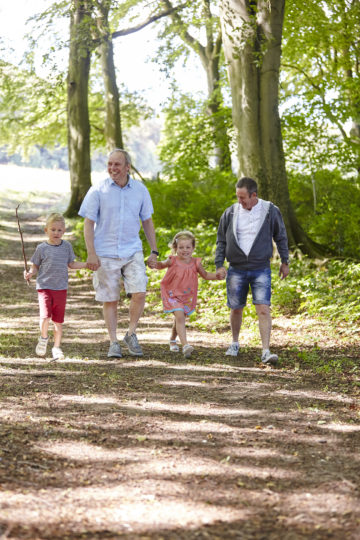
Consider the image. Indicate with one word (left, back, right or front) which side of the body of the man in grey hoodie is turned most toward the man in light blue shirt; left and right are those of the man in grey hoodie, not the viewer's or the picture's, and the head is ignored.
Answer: right

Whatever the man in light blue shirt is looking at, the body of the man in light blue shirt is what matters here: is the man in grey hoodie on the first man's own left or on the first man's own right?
on the first man's own left

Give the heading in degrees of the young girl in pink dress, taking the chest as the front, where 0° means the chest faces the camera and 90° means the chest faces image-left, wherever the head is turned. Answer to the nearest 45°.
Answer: approximately 0°

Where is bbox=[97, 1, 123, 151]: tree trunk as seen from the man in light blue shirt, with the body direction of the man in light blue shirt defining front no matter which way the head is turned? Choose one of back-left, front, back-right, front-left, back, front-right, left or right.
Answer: back

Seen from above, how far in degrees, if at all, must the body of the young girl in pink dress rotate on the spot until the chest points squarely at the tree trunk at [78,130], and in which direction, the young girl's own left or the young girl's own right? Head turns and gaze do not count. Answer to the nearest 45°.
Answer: approximately 180°

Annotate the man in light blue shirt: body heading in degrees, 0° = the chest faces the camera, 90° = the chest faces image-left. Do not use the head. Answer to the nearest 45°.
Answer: approximately 0°

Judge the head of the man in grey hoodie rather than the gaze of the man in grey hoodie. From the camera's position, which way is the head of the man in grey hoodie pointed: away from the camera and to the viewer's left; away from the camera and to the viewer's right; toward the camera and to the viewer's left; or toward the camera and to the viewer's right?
toward the camera and to the viewer's left

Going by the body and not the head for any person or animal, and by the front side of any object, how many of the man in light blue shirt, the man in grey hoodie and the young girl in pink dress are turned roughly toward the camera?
3

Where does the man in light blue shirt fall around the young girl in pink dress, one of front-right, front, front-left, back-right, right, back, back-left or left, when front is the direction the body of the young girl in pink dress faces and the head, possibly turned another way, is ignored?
front-right

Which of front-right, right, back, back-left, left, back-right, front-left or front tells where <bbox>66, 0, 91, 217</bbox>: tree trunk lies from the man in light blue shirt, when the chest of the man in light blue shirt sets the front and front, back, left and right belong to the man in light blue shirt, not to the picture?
back
